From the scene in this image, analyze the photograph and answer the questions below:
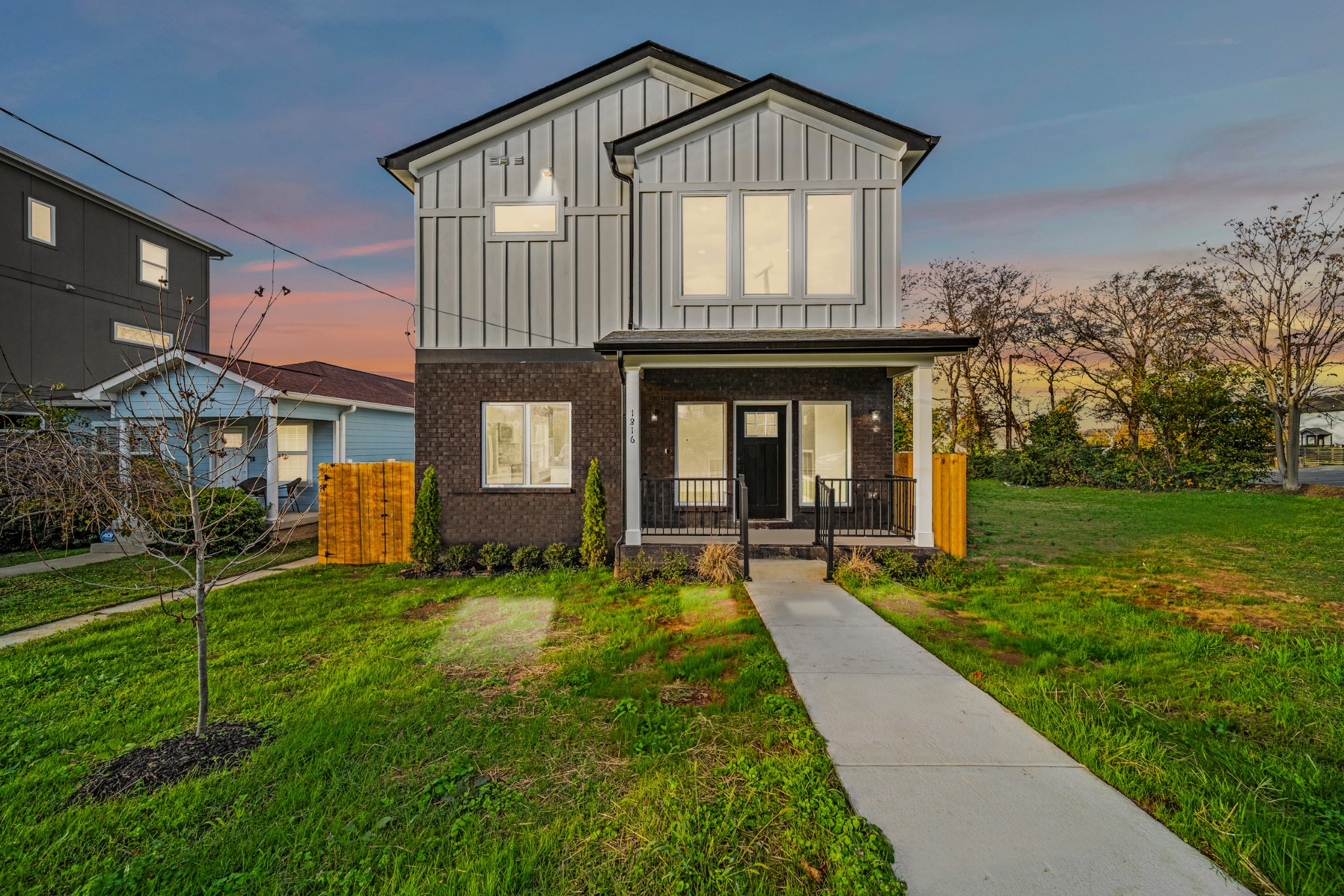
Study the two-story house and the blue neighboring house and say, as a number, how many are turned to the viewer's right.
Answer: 0

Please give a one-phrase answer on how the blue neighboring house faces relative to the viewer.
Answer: facing the viewer and to the left of the viewer

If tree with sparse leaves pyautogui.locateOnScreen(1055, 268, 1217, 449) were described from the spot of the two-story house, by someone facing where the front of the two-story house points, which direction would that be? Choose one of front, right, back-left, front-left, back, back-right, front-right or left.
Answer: back-left

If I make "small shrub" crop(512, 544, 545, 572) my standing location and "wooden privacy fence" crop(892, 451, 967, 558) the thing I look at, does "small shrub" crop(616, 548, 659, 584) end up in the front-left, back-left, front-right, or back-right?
front-right

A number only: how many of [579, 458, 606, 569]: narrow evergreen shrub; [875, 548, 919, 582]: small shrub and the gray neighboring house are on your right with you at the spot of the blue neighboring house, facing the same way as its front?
1

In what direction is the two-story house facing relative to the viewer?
toward the camera

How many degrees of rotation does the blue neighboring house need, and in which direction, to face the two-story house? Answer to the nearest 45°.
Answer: approximately 90° to its left

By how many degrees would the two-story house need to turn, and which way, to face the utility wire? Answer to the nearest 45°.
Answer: approximately 90° to its right

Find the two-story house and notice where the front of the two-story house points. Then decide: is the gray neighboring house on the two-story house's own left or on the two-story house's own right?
on the two-story house's own right

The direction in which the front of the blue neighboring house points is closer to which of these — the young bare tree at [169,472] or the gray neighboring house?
the young bare tree

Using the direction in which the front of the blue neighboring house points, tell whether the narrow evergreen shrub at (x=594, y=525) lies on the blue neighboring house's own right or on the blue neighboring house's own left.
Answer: on the blue neighboring house's own left

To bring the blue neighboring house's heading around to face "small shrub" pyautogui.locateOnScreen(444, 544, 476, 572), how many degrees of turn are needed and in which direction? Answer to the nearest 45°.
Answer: approximately 45° to its left

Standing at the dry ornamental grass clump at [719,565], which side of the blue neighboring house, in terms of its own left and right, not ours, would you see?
left
